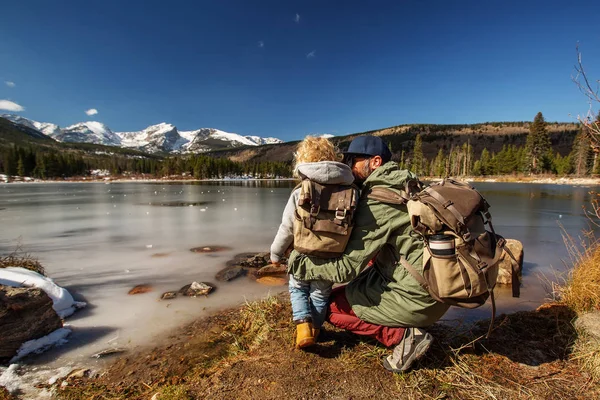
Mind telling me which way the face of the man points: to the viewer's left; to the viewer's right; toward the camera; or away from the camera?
to the viewer's left

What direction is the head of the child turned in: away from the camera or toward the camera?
away from the camera

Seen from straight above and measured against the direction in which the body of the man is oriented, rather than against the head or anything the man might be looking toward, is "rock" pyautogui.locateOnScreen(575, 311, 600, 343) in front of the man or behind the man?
behind

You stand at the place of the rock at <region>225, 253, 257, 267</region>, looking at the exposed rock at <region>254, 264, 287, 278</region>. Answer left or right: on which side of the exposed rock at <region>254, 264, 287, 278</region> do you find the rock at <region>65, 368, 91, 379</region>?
right

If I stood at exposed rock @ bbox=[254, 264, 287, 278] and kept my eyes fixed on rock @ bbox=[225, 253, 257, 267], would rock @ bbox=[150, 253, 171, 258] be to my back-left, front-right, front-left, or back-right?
front-left

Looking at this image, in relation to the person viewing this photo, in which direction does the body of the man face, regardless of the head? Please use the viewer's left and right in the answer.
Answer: facing to the left of the viewer

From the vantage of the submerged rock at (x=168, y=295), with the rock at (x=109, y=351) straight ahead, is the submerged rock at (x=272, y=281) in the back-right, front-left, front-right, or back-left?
back-left
